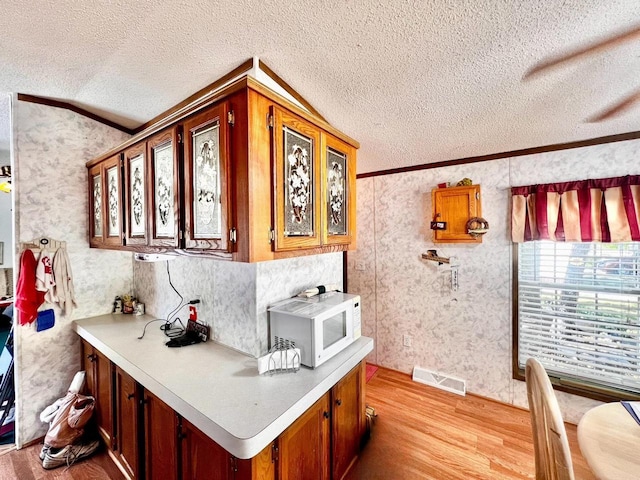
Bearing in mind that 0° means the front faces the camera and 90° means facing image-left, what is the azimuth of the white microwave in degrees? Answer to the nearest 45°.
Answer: approximately 315°

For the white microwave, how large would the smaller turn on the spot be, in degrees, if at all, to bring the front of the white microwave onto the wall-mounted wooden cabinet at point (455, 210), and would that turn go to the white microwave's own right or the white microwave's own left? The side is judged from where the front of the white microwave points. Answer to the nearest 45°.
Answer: approximately 90° to the white microwave's own left

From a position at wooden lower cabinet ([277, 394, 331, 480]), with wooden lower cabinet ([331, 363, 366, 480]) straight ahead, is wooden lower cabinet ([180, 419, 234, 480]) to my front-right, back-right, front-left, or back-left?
back-left

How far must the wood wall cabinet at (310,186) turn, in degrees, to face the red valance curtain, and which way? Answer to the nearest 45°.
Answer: approximately 45° to its left

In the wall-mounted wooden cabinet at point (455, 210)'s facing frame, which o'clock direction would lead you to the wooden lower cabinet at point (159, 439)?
The wooden lower cabinet is roughly at 1 o'clock from the wall-mounted wooden cabinet.

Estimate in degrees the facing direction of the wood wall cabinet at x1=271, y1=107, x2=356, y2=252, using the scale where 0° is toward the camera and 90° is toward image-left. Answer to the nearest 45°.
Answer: approximately 315°
